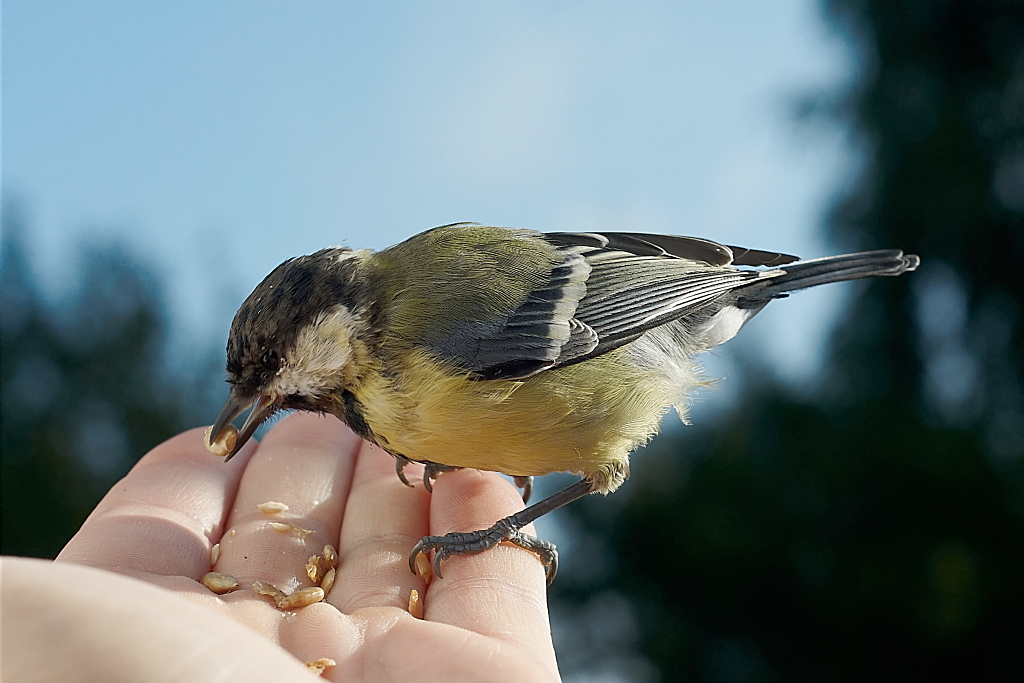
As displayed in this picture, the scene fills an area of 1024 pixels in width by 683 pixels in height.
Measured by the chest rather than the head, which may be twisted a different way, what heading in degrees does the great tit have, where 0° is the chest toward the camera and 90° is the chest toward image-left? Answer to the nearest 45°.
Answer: approximately 90°
